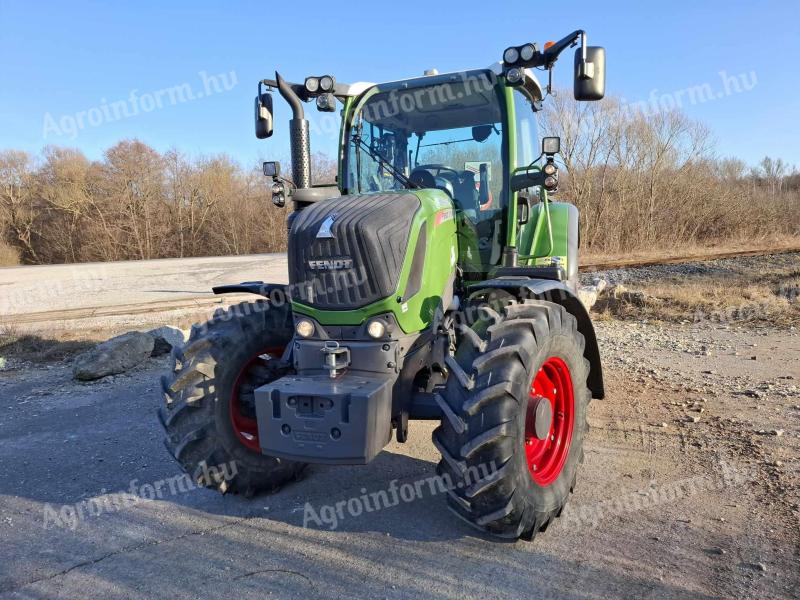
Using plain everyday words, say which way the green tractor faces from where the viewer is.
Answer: facing the viewer and to the left of the viewer
